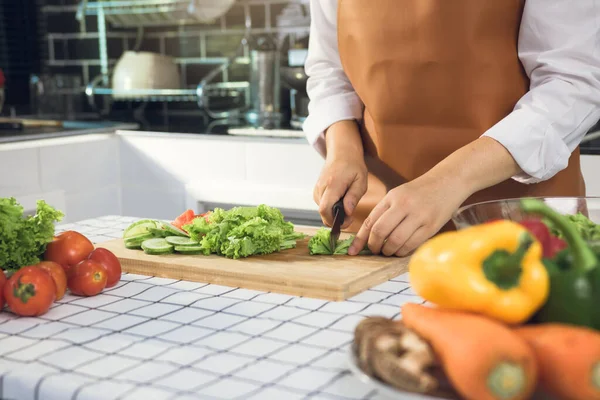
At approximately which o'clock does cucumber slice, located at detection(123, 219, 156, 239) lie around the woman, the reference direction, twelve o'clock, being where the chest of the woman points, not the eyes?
The cucumber slice is roughly at 1 o'clock from the woman.

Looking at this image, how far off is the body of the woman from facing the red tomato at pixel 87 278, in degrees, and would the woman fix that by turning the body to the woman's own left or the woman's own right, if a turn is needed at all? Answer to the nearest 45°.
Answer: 0° — they already face it

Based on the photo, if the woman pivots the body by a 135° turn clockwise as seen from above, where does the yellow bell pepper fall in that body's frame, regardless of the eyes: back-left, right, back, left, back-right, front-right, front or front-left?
back

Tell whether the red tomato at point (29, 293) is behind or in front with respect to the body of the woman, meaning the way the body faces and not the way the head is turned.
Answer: in front

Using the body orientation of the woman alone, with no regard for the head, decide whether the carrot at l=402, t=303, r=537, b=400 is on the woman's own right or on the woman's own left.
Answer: on the woman's own left

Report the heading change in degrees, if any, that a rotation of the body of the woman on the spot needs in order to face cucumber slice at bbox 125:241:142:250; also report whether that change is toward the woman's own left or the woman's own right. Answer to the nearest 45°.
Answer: approximately 45° to the woman's own right

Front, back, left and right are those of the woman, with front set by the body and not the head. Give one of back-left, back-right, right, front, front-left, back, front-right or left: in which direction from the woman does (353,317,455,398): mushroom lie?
front-left

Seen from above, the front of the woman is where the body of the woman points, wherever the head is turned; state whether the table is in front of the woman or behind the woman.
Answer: in front

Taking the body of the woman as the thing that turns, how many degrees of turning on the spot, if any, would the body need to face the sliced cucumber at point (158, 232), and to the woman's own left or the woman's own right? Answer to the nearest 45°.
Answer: approximately 45° to the woman's own right

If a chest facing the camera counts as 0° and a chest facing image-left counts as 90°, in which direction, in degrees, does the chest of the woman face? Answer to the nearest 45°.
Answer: approximately 45°

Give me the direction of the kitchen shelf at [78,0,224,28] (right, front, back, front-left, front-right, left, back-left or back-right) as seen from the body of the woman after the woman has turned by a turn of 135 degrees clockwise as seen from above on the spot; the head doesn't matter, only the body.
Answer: front-left

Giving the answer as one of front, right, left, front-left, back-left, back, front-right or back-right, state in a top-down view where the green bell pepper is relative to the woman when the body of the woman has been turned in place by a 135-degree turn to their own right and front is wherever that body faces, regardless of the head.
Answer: back

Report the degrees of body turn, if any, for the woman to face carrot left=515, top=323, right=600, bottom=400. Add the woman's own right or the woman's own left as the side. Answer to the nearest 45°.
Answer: approximately 45° to the woman's own left
